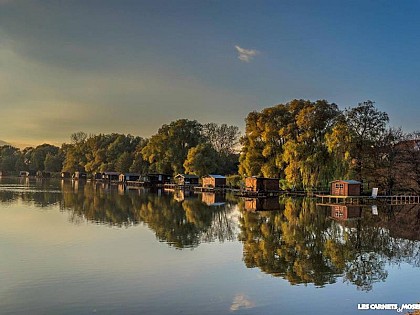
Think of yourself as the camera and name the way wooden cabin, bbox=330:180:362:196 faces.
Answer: facing the viewer and to the left of the viewer
